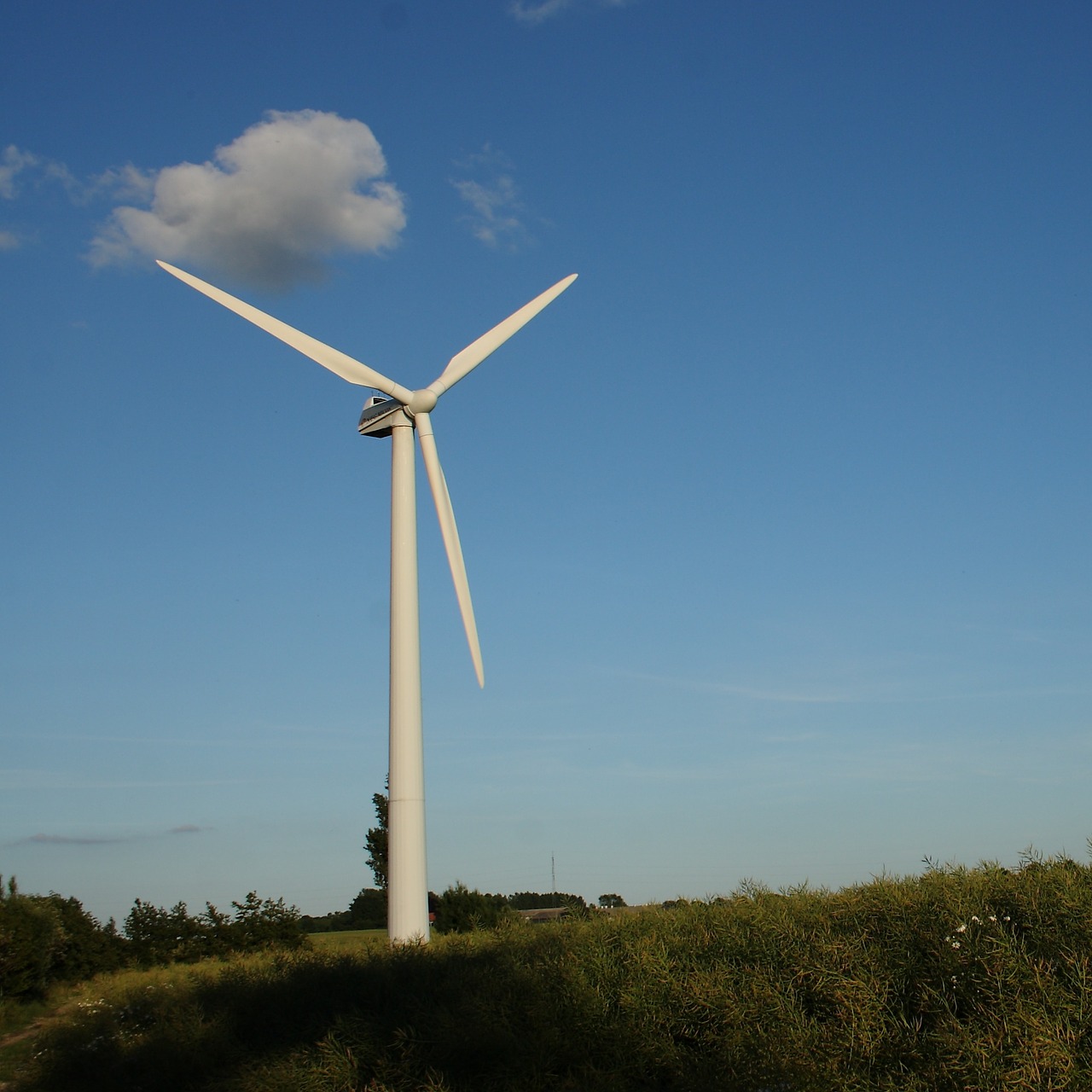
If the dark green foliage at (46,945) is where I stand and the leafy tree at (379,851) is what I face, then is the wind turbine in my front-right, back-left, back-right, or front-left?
front-right

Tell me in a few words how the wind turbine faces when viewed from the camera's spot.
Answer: facing the viewer and to the right of the viewer

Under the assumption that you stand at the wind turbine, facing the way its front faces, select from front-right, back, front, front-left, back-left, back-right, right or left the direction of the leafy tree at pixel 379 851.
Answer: back-left
